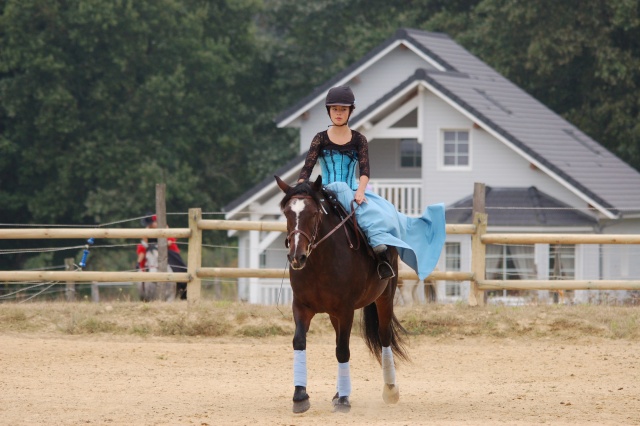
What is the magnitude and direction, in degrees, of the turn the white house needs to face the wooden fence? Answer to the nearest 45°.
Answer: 0° — it already faces it

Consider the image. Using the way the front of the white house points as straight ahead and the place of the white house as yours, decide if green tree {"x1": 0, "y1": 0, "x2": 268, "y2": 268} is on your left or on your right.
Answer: on your right

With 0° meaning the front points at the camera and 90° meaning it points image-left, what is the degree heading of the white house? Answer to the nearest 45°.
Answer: approximately 0°

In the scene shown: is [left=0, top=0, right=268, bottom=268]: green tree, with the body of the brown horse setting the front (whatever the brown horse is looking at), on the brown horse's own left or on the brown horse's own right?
on the brown horse's own right

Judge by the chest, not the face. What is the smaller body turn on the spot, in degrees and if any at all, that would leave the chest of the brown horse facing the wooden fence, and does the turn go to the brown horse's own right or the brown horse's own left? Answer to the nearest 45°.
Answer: approximately 135° to the brown horse's own right

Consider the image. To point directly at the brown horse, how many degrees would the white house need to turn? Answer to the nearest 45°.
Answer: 0° — it already faces it

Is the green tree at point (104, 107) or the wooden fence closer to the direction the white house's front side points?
the wooden fence

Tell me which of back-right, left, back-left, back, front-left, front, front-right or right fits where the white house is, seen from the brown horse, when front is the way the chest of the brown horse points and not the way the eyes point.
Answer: back-right

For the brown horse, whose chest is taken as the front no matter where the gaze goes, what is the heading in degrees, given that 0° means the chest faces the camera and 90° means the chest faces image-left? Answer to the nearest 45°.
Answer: approximately 45°
